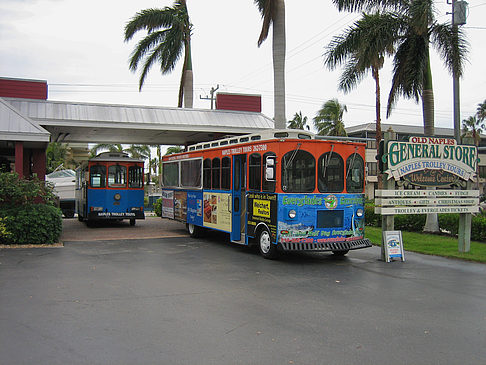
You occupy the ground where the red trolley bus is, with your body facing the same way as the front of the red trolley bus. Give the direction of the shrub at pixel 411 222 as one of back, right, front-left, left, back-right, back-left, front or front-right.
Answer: left

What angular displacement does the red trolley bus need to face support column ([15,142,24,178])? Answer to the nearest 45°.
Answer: approximately 135° to its right

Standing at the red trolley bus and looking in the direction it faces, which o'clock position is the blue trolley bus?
The blue trolley bus is roughly at 6 o'clock from the red trolley bus.

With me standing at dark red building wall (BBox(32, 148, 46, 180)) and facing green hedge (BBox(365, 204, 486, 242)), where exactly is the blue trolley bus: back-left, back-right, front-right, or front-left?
front-left

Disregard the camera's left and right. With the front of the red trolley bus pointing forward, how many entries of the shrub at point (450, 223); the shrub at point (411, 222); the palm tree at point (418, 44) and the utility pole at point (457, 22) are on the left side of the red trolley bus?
4

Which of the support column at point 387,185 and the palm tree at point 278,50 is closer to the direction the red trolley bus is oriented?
the support column

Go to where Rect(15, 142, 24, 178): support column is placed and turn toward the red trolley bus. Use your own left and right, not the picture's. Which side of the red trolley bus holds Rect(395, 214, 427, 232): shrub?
left

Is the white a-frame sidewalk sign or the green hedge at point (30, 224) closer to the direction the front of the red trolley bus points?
the white a-frame sidewalk sign

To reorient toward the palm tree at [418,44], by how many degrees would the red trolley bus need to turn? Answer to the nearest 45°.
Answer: approximately 90° to its left

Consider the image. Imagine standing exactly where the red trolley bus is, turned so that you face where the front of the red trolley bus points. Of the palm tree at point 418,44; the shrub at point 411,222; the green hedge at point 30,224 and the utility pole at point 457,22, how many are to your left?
3

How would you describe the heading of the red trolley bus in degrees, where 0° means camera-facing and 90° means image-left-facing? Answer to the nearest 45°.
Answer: approximately 315°

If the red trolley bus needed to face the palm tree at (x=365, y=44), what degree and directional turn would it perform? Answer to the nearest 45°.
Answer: approximately 90° to its left

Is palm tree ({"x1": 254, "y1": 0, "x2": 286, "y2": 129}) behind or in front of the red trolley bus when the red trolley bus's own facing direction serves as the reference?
behind

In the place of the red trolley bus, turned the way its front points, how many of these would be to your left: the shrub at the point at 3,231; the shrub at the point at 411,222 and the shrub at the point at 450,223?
2

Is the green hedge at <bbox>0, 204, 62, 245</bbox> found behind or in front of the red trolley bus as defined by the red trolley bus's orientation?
behind

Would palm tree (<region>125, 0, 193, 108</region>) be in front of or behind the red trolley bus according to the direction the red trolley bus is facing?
behind

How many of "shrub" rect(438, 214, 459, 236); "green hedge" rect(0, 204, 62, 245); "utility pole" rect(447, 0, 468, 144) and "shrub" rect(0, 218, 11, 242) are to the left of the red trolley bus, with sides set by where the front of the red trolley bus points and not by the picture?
2

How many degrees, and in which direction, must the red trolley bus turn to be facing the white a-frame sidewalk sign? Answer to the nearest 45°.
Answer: approximately 45° to its left

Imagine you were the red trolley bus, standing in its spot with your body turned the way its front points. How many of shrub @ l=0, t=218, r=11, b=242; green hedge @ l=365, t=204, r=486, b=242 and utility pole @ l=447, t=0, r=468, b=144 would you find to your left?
2

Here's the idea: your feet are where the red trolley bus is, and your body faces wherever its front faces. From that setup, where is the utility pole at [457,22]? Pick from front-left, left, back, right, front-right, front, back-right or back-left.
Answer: left
